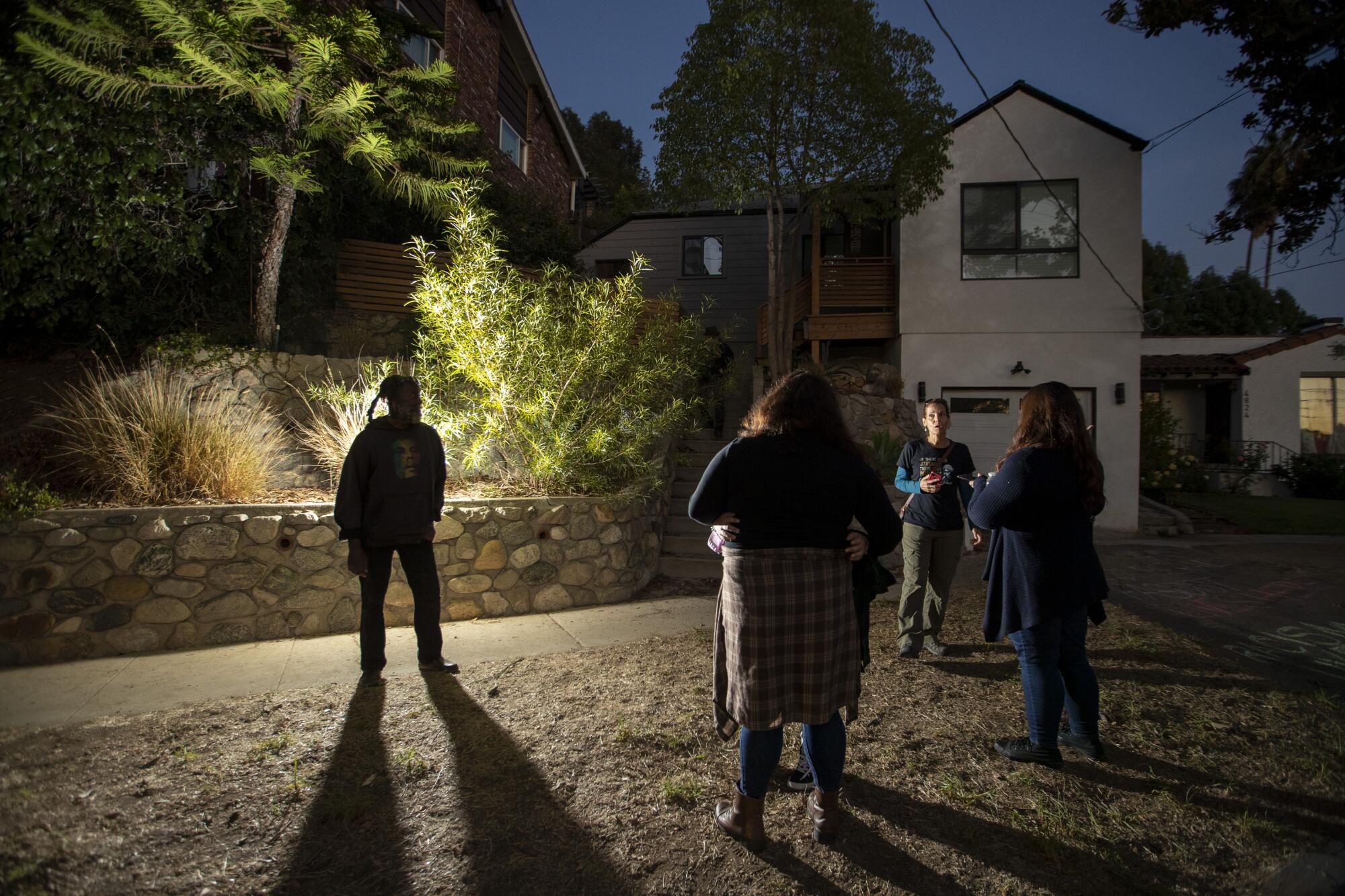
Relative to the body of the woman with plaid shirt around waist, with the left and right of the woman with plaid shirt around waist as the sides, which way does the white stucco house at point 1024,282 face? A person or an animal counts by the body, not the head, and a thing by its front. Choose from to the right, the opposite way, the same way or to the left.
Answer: the opposite way

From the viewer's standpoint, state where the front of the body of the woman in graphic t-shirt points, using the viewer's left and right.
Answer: facing the viewer

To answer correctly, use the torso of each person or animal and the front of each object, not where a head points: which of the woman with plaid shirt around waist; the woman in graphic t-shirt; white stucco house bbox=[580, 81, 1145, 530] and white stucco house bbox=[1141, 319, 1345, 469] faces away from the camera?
the woman with plaid shirt around waist

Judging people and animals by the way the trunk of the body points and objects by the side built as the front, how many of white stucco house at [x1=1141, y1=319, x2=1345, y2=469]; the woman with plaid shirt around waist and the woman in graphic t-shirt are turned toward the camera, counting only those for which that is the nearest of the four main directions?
2

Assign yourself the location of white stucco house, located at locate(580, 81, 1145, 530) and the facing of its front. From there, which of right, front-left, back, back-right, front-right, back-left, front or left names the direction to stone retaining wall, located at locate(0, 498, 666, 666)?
front-right

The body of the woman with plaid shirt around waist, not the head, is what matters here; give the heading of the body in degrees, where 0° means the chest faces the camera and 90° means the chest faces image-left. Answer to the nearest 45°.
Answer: approximately 180°

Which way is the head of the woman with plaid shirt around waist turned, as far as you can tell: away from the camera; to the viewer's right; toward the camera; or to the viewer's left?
away from the camera

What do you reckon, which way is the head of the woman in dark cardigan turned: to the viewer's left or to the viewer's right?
to the viewer's left

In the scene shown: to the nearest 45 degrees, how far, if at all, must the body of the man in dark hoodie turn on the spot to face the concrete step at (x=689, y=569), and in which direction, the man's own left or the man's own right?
approximately 90° to the man's own left

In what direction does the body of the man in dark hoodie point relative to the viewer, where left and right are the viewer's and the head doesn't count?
facing the viewer and to the right of the viewer

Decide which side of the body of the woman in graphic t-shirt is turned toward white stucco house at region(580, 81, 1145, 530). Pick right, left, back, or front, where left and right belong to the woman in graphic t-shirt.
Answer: back

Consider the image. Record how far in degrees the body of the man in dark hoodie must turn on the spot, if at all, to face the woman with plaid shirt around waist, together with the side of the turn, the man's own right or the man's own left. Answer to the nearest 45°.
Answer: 0° — they already face them

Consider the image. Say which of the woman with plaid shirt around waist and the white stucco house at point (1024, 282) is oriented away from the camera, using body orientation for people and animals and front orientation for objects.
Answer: the woman with plaid shirt around waist

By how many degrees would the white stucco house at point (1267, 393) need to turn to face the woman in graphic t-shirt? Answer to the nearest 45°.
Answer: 0° — it already faces them

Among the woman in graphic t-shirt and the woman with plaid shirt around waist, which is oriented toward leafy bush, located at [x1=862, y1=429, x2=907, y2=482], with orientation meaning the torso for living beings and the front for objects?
the woman with plaid shirt around waist
